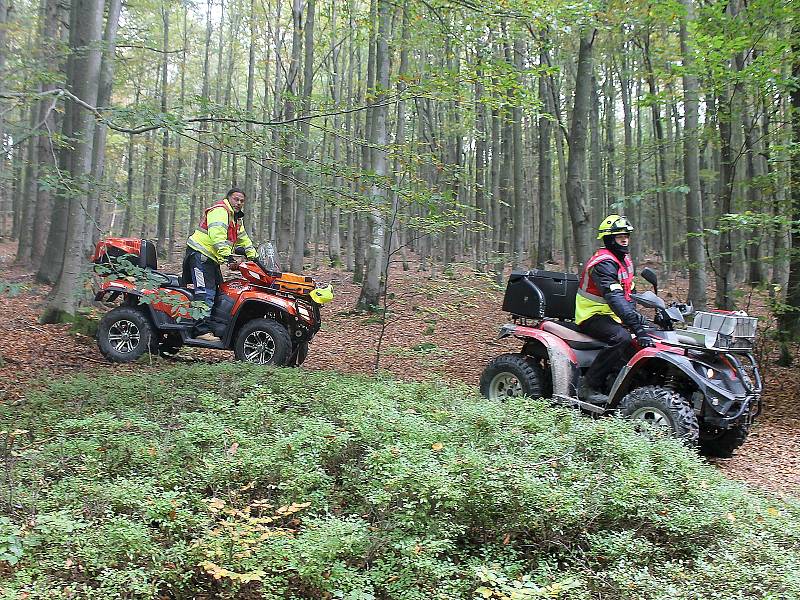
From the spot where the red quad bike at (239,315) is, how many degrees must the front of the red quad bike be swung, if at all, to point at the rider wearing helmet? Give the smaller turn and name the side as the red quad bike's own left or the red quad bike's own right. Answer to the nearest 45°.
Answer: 0° — it already faces them

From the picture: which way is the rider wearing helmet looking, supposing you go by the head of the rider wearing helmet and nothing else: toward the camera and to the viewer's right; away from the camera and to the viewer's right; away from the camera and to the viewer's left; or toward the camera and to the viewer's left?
toward the camera and to the viewer's right

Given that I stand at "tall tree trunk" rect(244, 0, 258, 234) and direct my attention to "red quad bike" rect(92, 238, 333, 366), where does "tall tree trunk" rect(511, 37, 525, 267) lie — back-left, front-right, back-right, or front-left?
front-left

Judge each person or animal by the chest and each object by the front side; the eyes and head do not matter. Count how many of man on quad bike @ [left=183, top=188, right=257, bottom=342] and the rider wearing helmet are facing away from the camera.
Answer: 0

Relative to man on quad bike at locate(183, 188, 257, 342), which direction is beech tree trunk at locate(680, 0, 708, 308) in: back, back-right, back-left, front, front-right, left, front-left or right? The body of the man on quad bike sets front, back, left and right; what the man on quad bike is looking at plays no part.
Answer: front-left

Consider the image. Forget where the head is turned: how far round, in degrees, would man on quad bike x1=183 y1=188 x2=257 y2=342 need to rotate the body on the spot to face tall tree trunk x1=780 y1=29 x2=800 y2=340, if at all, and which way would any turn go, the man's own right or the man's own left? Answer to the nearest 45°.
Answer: approximately 45° to the man's own left

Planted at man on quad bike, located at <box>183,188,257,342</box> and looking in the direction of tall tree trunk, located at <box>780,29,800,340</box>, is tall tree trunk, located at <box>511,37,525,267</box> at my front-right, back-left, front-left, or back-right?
front-left

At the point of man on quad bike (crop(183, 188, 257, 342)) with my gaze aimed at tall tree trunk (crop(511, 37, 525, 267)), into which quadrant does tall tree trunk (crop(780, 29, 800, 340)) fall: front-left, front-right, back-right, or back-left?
front-right

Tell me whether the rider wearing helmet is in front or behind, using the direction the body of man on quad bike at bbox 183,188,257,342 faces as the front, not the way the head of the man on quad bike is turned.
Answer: in front

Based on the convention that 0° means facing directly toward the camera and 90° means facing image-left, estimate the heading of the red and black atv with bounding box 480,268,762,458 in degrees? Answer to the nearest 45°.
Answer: approximately 315°

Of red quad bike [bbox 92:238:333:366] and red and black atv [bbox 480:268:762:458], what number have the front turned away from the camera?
0

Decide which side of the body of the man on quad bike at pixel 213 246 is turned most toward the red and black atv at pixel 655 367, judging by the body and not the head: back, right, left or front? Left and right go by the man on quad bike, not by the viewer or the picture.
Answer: front

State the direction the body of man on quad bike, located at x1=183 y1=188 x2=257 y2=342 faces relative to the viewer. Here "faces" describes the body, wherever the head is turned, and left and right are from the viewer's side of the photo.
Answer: facing the viewer and to the right of the viewer

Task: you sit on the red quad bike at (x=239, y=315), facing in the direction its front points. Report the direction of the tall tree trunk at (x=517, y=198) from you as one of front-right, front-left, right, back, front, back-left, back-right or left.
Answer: left

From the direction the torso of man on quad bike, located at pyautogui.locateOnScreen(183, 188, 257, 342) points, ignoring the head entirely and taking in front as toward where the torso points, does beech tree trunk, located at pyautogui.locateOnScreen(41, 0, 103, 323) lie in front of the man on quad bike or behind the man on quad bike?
behind

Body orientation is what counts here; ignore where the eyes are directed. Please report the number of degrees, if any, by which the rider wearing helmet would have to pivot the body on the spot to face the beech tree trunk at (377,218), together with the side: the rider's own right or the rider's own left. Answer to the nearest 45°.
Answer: approximately 180°
